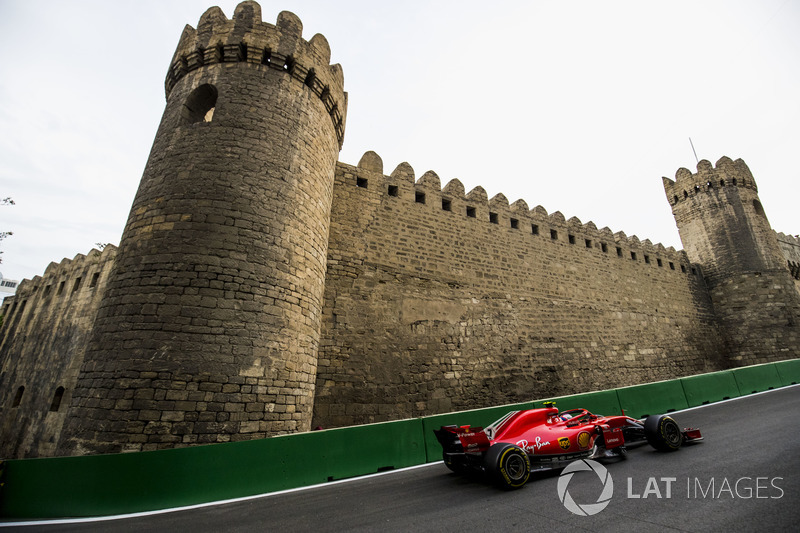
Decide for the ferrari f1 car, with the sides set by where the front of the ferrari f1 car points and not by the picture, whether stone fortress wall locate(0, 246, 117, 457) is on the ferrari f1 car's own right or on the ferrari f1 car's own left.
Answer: on the ferrari f1 car's own left

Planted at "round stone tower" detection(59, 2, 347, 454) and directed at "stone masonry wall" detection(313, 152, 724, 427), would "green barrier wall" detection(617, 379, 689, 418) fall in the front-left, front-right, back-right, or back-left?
front-right

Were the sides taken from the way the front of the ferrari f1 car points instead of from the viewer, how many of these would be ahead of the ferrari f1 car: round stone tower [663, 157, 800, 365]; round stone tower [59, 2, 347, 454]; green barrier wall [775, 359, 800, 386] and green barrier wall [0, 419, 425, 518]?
2

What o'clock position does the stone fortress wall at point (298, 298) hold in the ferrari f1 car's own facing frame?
The stone fortress wall is roughly at 8 o'clock from the ferrari f1 car.

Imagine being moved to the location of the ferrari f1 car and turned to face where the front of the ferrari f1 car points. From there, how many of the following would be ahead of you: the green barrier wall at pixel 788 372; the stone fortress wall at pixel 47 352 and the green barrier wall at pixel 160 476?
1

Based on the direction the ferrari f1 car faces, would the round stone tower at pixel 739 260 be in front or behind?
in front

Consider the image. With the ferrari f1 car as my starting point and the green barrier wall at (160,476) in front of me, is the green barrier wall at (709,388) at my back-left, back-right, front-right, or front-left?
back-right

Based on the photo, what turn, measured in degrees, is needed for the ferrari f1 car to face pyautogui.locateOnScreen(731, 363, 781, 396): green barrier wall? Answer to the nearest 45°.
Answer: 0° — it already faces it

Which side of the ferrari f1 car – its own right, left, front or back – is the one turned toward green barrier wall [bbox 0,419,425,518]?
back

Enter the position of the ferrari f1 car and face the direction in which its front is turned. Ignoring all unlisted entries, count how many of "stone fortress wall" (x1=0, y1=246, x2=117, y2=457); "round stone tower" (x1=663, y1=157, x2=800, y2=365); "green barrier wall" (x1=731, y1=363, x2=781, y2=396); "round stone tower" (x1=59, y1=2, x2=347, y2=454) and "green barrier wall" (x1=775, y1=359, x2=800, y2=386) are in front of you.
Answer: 3

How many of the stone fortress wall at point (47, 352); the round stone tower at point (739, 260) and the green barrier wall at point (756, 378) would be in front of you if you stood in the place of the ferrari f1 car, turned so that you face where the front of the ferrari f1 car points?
2

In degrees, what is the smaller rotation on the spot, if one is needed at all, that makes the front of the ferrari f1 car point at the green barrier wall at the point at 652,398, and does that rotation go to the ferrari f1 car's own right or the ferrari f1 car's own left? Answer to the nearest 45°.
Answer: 0° — it already faces it

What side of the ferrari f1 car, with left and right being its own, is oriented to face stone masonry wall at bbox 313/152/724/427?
left

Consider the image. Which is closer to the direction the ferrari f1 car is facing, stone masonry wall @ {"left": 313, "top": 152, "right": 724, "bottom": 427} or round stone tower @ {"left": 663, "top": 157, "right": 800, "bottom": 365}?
the round stone tower

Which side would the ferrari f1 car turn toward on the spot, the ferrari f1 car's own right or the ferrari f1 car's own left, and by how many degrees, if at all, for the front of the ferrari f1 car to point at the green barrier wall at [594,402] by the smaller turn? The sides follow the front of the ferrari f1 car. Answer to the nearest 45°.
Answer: approximately 45° to the ferrari f1 car's own left

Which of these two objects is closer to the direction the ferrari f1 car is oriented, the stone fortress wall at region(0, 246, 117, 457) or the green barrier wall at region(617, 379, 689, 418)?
the green barrier wall

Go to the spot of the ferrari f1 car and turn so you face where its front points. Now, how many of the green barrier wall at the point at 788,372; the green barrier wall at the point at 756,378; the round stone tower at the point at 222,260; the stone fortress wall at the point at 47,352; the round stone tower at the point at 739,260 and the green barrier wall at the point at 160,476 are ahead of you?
3

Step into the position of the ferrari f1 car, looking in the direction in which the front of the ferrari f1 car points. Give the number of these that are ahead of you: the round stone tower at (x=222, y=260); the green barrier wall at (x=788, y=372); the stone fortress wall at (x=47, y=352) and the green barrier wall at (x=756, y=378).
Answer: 2

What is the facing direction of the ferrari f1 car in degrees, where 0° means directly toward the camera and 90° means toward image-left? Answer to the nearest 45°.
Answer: approximately 225°

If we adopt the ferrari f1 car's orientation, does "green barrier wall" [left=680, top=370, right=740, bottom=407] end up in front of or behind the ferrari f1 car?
in front

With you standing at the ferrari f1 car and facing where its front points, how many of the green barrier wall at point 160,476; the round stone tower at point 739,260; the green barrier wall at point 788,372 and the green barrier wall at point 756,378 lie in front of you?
3
